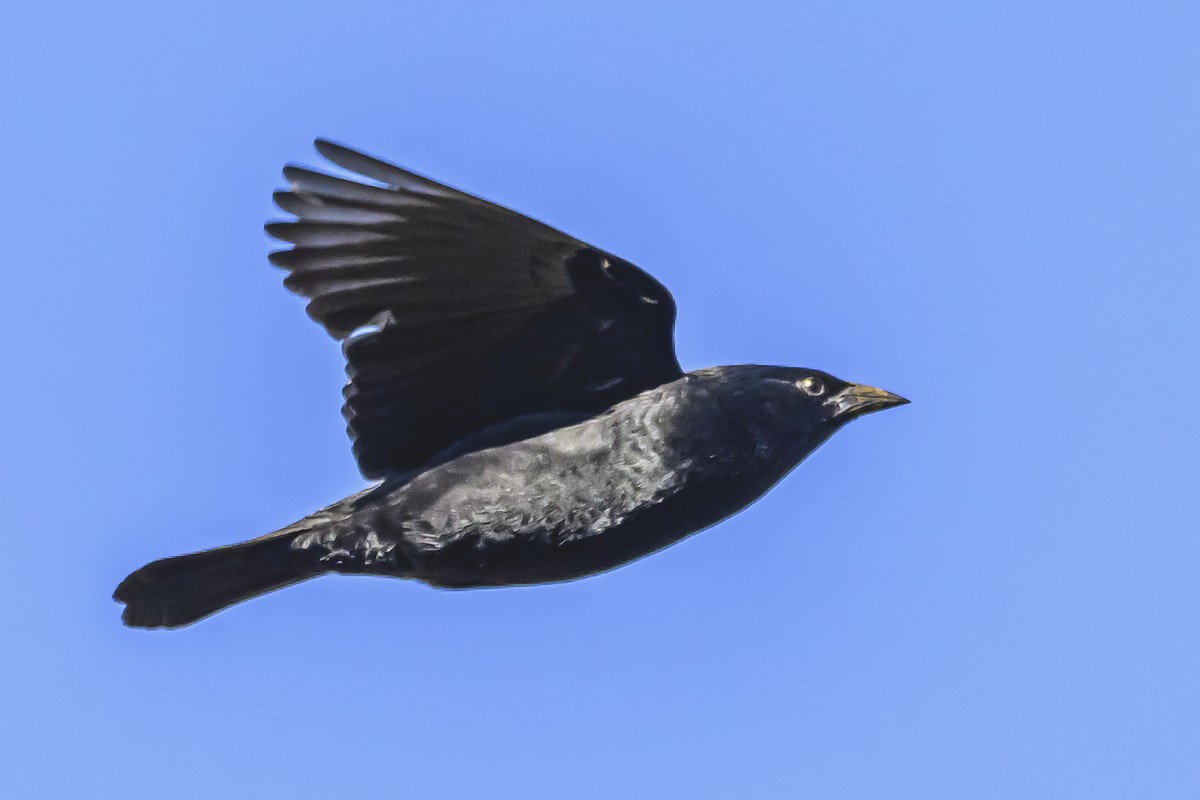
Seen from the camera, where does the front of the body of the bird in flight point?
to the viewer's right
